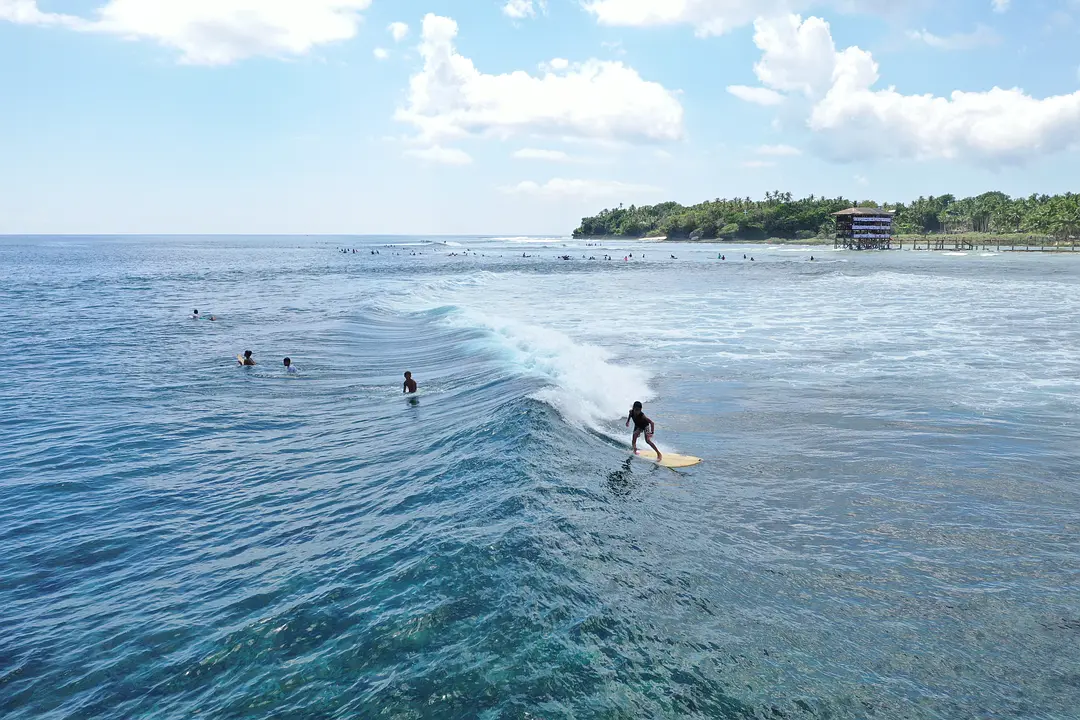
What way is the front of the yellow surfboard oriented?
to the viewer's right
